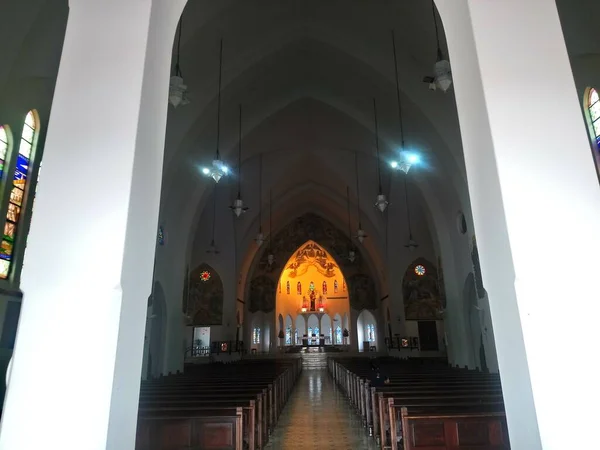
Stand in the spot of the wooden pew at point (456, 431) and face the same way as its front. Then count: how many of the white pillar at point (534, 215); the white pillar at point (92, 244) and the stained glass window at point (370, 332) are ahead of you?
1

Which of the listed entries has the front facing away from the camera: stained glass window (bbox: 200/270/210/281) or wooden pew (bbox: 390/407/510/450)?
the wooden pew

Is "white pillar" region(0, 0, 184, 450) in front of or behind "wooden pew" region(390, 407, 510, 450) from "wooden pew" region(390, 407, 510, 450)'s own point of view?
behind

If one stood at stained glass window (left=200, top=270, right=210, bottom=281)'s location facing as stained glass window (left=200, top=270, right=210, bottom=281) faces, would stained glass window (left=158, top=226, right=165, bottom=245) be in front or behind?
in front

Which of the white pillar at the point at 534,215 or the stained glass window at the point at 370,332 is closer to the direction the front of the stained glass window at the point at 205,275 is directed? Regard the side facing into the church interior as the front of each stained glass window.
the white pillar

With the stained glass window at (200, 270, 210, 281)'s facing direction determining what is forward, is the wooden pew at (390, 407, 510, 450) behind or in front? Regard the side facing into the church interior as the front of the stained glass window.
in front

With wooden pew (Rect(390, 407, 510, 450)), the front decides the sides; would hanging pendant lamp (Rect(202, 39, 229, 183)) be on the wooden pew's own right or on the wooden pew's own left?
on the wooden pew's own left

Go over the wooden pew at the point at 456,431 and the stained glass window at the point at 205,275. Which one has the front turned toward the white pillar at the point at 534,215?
the stained glass window

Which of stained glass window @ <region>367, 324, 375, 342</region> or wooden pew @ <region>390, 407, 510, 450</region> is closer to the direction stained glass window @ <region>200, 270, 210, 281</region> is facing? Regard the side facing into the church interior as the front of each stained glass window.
the wooden pew

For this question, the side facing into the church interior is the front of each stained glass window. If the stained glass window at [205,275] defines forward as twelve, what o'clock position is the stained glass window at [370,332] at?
the stained glass window at [370,332] is roughly at 8 o'clock from the stained glass window at [205,275].

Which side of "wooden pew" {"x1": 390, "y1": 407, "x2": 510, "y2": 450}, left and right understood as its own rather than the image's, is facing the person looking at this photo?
back

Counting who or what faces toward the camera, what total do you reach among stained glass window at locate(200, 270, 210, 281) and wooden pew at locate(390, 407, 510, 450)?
1

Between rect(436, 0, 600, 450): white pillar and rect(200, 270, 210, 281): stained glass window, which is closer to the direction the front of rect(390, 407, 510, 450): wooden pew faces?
the stained glass window

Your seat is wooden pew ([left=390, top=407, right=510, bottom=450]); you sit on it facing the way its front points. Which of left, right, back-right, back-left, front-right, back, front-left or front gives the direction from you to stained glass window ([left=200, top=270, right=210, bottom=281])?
front-left

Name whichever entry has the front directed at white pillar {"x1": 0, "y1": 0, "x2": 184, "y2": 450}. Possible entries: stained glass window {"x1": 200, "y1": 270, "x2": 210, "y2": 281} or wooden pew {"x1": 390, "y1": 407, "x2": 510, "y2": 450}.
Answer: the stained glass window
